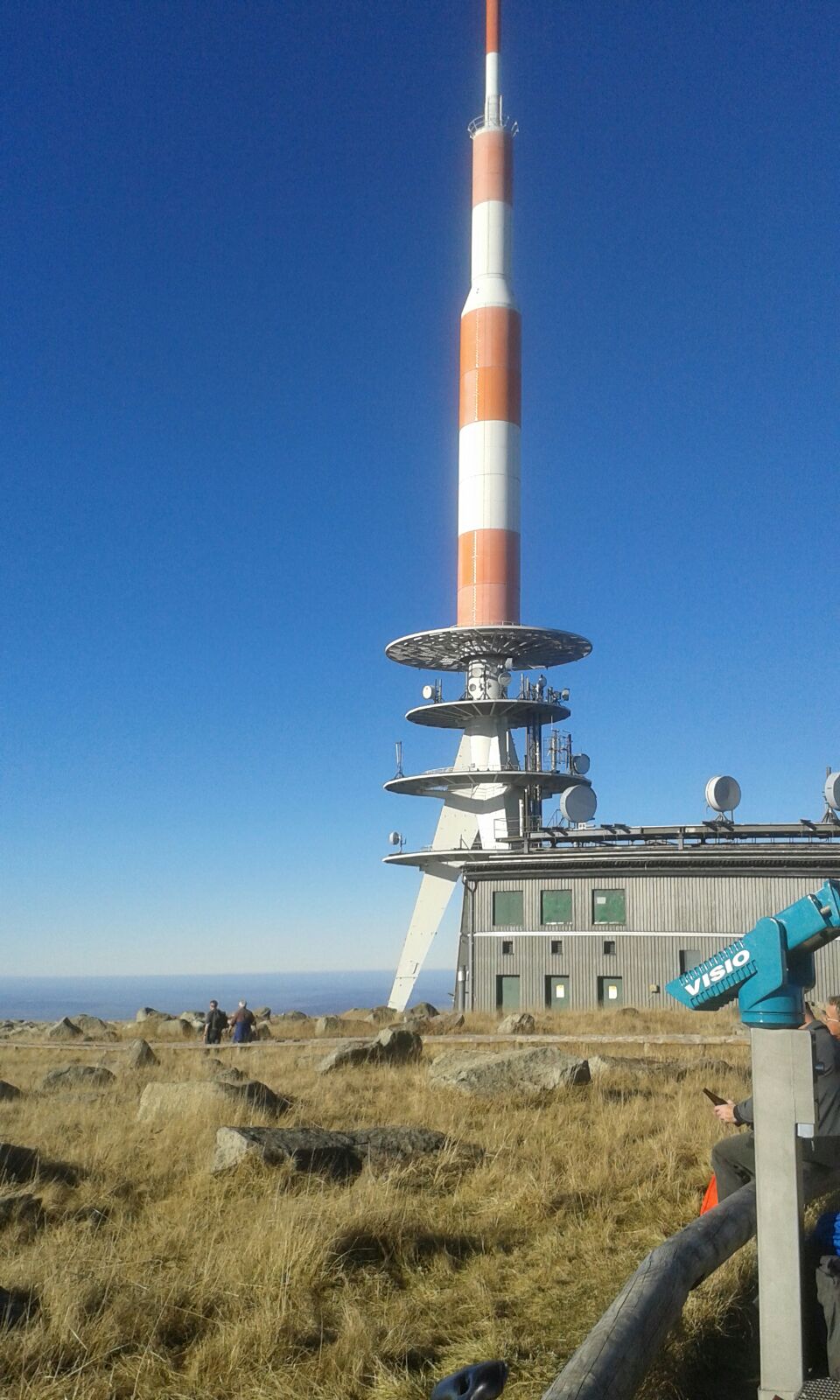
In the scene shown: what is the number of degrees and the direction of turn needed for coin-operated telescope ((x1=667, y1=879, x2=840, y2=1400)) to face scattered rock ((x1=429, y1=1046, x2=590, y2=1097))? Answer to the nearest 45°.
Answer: approximately 90° to its right

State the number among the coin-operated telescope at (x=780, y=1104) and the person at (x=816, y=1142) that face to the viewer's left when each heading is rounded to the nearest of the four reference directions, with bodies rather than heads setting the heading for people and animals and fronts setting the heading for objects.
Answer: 2

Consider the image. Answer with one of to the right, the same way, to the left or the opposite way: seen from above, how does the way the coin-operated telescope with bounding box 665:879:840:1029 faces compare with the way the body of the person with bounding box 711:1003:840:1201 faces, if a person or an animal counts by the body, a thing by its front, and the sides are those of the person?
the same way

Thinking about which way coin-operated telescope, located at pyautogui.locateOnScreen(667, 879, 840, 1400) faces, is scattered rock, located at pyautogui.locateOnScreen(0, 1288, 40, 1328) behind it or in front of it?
in front

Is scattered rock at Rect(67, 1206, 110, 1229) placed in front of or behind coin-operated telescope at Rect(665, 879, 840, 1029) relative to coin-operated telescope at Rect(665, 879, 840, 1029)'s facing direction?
in front

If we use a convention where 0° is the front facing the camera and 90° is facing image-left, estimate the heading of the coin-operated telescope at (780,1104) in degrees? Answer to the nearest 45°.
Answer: approximately 90°

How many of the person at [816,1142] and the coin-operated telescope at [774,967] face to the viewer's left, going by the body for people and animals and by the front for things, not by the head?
2

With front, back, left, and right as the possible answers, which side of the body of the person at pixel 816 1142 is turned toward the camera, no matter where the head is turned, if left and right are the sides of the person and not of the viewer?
left
